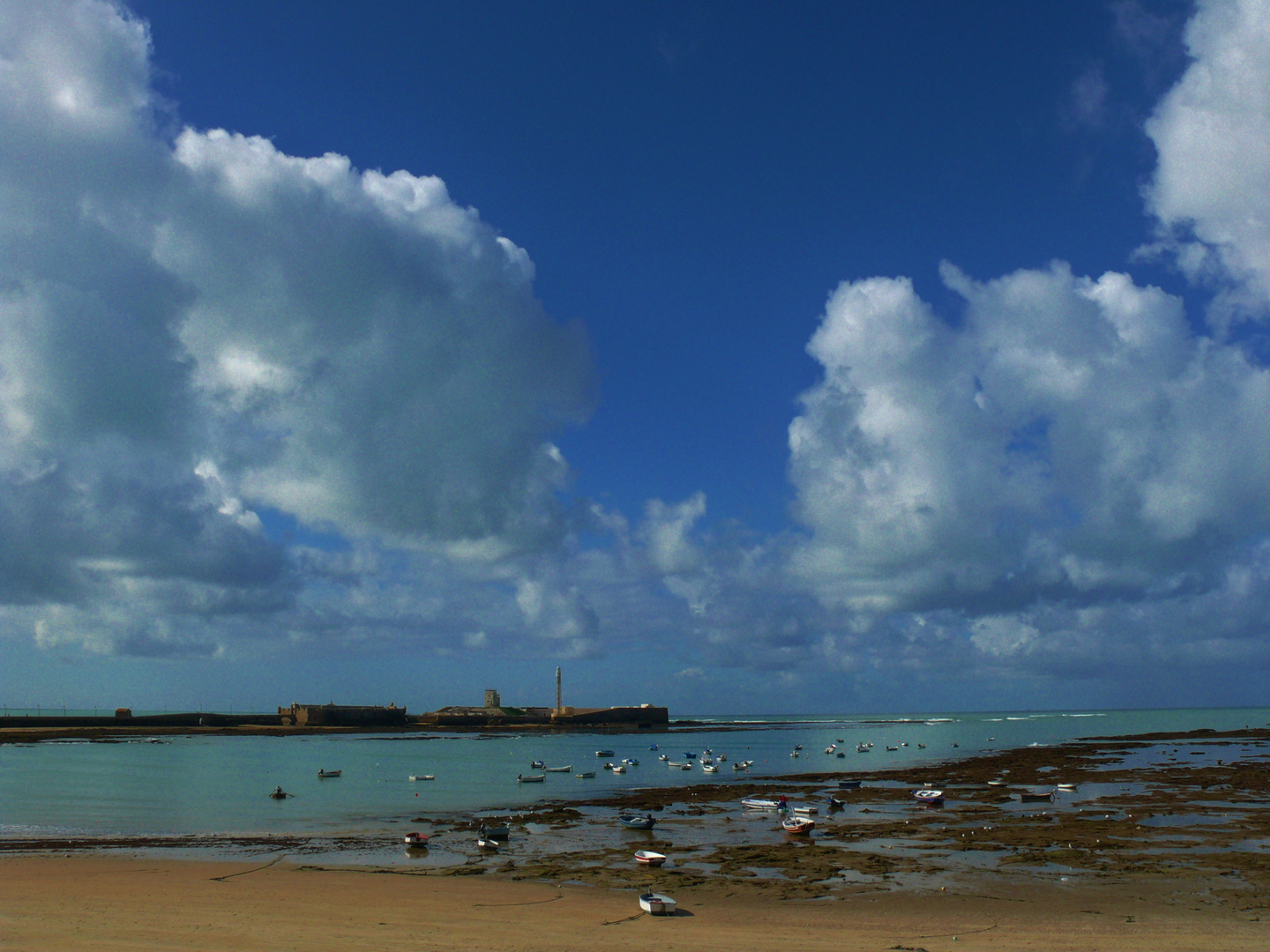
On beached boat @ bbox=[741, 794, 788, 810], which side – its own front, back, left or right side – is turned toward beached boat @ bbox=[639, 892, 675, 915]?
left

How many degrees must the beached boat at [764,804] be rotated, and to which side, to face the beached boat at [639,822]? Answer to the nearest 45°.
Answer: approximately 45° to its left

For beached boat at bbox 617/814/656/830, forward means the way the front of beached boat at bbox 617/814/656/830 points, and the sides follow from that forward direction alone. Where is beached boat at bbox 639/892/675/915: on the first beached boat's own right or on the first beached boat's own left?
on the first beached boat's own left

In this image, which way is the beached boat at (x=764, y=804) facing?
to the viewer's left

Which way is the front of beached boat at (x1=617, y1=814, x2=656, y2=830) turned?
to the viewer's left

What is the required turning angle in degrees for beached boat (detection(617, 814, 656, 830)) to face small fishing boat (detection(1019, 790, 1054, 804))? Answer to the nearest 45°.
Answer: approximately 135° to its right

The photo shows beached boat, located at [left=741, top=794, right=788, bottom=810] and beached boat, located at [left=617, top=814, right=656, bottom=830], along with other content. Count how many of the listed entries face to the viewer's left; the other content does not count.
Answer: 2

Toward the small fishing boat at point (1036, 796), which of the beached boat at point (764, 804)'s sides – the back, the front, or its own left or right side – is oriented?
back

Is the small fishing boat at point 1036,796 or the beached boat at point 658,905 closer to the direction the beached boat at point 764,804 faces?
the beached boat
